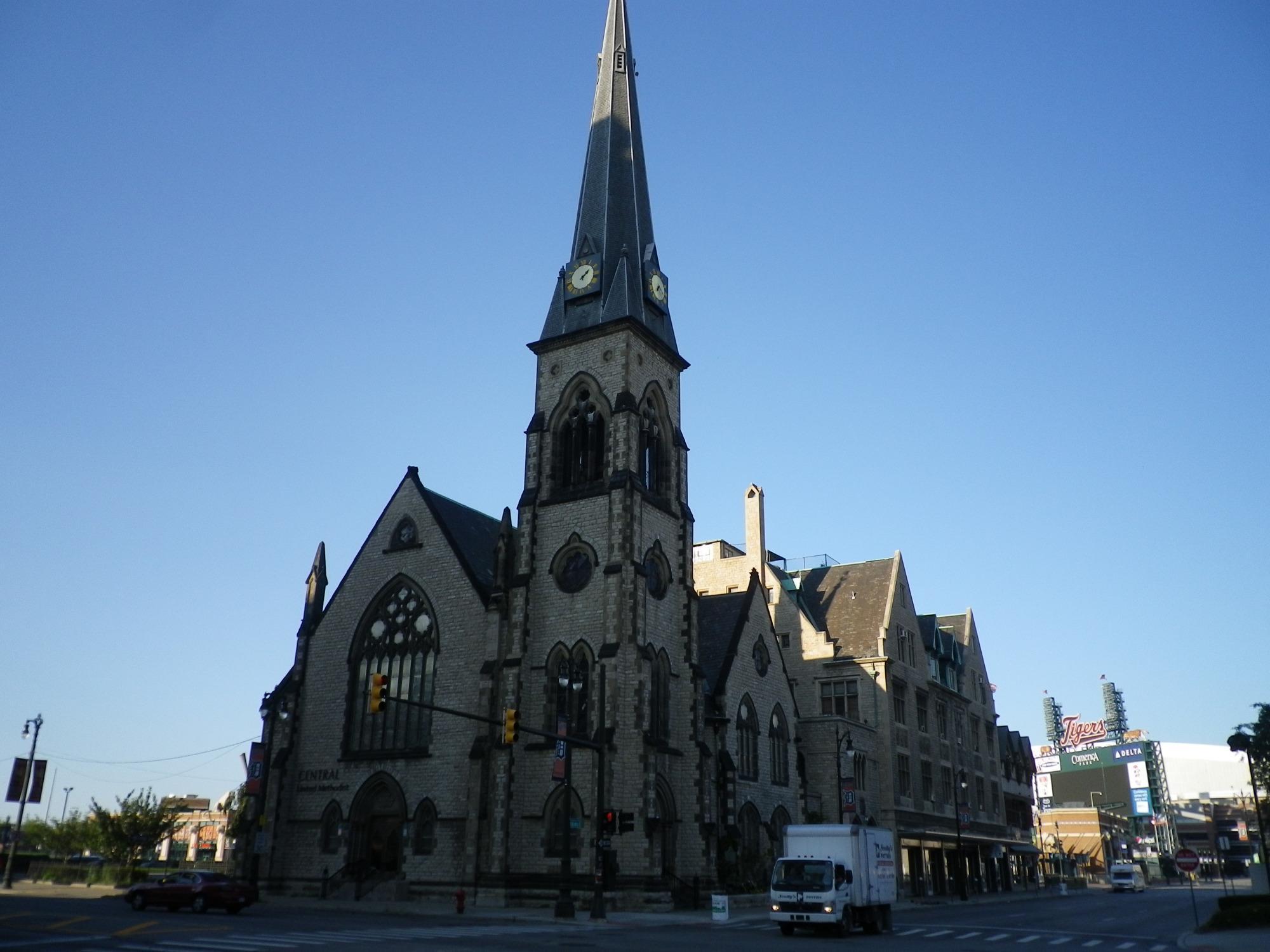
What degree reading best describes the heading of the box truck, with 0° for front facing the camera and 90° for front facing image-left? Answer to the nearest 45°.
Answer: approximately 45°

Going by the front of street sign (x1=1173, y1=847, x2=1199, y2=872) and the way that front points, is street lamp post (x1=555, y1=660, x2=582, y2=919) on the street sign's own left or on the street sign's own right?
on the street sign's own right

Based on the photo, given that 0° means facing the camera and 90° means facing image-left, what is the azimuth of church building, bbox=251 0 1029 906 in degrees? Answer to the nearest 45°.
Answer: approximately 45°

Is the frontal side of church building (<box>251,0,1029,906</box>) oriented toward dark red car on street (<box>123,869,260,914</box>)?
yes

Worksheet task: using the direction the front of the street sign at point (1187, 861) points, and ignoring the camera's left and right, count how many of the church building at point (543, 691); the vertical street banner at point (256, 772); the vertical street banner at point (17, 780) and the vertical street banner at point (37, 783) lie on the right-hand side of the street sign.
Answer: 4

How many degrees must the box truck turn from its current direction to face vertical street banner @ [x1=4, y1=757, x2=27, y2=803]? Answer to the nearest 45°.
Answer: approximately 45° to its right
